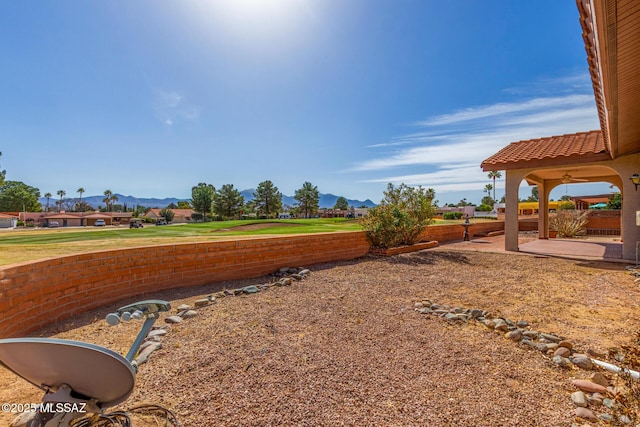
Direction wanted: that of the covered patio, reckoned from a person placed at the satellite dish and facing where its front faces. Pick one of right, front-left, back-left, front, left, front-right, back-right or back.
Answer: front-right

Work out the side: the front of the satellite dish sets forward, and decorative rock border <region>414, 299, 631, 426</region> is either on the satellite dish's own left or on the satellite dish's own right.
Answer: on the satellite dish's own right

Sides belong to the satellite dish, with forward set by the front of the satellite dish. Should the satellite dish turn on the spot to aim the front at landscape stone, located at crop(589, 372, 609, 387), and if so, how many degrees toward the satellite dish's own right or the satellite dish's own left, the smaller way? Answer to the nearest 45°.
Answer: approximately 45° to the satellite dish's own right

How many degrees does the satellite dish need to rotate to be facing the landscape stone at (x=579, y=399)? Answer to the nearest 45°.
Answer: approximately 90° to its right

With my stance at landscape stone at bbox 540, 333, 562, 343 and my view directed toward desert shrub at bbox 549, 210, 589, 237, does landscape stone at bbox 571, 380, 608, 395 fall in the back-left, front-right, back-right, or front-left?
back-right

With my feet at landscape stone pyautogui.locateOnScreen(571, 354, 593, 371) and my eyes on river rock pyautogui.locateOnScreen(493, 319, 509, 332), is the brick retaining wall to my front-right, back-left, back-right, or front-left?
front-left

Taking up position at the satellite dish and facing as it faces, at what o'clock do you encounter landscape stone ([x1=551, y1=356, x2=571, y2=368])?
The landscape stone is roughly at 2 o'clock from the satellite dish.

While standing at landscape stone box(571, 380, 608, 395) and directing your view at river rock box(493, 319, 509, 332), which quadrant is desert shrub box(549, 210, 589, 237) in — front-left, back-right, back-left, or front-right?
front-right

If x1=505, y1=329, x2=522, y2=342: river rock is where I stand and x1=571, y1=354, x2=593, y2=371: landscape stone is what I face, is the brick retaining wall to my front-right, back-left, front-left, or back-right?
back-right

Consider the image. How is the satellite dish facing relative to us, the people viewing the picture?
facing away from the viewer and to the right of the viewer

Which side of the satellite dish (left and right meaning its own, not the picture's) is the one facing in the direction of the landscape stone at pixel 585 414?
right
